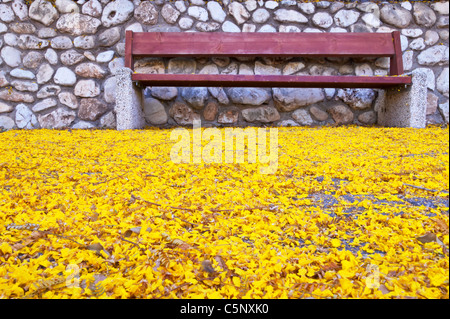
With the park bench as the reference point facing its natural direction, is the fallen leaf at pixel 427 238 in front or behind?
in front

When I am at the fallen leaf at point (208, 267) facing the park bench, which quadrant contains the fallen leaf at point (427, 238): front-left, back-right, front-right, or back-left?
front-right

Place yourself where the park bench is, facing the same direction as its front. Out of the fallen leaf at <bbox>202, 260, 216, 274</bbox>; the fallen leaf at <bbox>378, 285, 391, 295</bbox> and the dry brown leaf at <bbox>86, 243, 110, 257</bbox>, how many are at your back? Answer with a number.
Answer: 0

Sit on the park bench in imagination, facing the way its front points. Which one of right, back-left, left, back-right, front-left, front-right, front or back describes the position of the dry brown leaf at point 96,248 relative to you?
front

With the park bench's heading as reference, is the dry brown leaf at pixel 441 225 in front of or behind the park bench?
in front

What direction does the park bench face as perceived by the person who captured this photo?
facing the viewer

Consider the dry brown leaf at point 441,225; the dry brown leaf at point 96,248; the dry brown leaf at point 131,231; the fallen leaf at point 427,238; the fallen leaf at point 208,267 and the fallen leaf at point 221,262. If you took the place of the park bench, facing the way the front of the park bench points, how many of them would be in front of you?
6

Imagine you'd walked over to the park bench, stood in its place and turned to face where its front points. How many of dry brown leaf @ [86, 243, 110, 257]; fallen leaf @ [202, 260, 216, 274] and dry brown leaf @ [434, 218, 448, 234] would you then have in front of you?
3

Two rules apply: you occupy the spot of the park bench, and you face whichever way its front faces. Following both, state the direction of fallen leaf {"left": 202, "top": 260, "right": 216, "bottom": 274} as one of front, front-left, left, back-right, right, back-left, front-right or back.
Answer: front

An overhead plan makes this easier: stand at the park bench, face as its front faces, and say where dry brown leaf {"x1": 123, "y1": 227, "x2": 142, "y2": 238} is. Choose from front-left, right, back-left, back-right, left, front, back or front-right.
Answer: front

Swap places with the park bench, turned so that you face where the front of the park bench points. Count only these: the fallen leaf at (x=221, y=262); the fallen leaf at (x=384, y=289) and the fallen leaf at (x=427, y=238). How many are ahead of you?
3

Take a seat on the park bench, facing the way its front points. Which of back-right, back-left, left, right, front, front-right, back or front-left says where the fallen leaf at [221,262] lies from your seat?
front

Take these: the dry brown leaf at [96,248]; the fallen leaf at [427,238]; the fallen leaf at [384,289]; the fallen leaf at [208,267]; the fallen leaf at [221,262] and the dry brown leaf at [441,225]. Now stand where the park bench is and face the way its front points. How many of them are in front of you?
6

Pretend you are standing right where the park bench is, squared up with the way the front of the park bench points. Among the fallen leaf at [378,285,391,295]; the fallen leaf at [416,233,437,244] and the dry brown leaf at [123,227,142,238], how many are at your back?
0

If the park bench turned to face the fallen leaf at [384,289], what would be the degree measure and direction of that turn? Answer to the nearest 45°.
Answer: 0° — it already faces it
